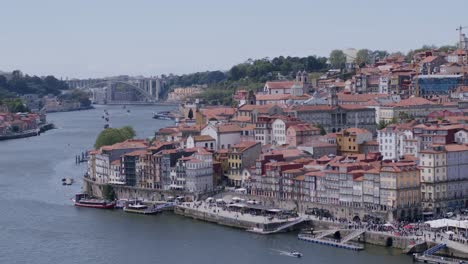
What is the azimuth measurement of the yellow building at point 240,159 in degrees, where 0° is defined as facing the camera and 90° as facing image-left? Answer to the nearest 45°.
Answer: approximately 45°

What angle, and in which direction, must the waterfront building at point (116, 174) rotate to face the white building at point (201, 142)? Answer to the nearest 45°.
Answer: approximately 135° to its left

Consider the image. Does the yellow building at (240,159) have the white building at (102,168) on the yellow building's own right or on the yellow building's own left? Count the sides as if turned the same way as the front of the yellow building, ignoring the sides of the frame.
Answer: on the yellow building's own right

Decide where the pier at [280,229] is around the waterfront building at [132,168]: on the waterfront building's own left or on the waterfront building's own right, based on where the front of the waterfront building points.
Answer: on the waterfront building's own left

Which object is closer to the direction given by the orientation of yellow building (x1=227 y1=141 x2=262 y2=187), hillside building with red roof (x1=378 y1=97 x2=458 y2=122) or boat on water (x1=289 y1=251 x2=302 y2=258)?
the boat on water

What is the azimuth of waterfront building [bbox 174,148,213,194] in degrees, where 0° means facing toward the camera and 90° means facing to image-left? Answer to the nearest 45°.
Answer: approximately 45°
